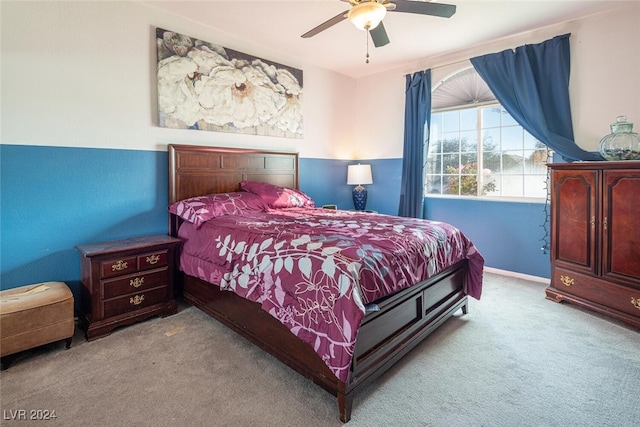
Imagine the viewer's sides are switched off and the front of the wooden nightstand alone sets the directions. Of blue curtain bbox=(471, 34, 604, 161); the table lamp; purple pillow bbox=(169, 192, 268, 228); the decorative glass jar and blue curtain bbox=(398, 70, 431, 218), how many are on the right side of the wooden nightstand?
0

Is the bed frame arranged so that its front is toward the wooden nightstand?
no

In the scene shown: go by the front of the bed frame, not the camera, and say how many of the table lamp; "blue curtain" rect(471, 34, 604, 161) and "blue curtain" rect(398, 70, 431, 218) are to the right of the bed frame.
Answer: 0

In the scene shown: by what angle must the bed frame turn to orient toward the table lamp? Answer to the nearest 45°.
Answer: approximately 135° to its left

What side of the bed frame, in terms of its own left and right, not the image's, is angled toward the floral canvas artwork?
back

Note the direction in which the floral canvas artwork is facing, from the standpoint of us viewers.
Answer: facing the viewer and to the right of the viewer

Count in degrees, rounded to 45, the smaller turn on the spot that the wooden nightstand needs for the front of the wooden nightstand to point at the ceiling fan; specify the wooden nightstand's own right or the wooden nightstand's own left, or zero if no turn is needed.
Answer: approximately 45° to the wooden nightstand's own left

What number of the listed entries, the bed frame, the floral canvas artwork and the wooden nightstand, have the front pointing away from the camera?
0

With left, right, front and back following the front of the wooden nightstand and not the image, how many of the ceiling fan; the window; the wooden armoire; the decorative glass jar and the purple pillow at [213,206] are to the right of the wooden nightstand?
0

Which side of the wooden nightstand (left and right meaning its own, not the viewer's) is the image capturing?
front

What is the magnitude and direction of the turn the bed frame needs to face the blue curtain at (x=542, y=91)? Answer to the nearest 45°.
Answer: approximately 90° to its left

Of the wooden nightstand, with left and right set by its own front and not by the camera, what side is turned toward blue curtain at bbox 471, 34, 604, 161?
left

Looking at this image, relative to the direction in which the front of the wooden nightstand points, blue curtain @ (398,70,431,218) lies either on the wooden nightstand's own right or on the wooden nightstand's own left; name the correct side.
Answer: on the wooden nightstand's own left

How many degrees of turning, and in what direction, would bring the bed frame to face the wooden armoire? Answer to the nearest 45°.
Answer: approximately 45° to its left

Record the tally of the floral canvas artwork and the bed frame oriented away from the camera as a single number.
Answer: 0

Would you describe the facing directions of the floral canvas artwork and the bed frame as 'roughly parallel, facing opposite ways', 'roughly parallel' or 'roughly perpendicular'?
roughly parallel

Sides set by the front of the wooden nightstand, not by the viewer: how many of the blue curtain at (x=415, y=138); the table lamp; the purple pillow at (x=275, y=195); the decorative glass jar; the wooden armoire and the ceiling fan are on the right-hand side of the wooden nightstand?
0
